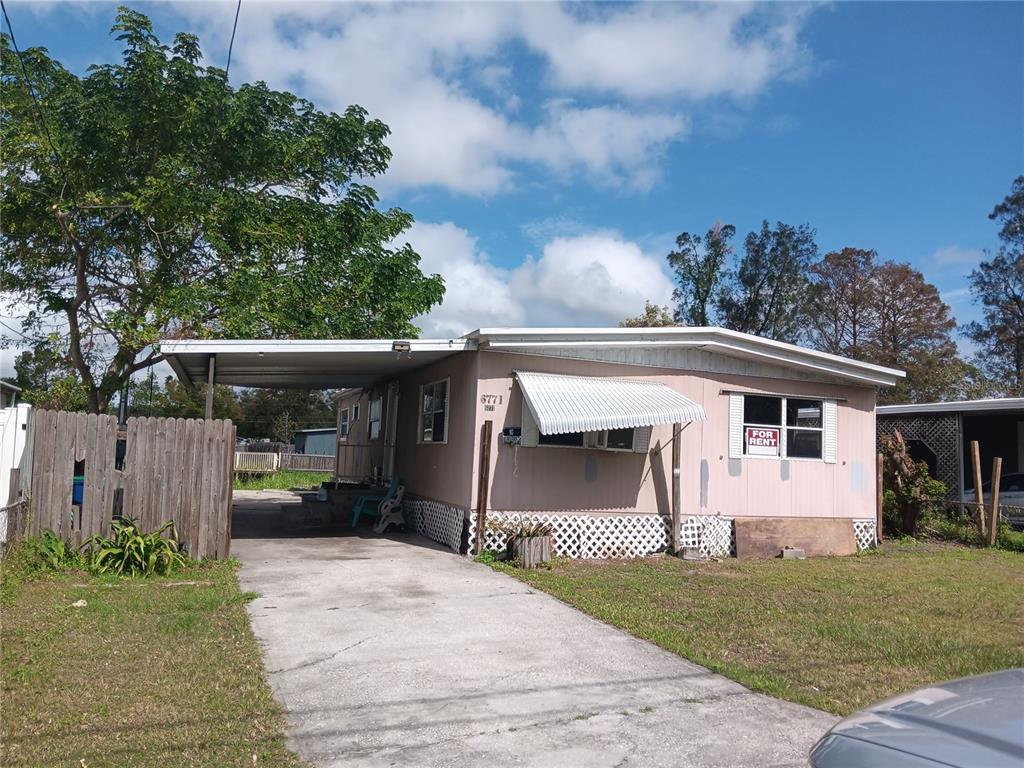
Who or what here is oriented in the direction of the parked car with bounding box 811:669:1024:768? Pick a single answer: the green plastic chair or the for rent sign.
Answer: the for rent sign

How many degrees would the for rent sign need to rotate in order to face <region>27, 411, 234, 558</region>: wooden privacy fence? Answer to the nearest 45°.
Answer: approximately 45° to its right

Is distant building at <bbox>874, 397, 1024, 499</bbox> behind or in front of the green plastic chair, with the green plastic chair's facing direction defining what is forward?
behind

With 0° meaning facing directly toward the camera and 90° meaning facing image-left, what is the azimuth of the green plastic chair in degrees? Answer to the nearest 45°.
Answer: approximately 90°

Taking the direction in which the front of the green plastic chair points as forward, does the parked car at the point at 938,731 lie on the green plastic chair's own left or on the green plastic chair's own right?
on the green plastic chair's own left

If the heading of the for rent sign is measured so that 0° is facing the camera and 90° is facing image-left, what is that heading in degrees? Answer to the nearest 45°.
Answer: approximately 0°

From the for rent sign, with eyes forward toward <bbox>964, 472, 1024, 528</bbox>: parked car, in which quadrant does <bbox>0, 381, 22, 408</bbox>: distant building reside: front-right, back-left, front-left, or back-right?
back-left

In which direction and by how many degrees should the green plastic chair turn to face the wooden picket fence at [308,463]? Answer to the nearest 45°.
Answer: approximately 90° to its right

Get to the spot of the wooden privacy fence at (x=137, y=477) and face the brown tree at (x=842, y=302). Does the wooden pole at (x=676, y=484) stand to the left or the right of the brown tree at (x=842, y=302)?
right
